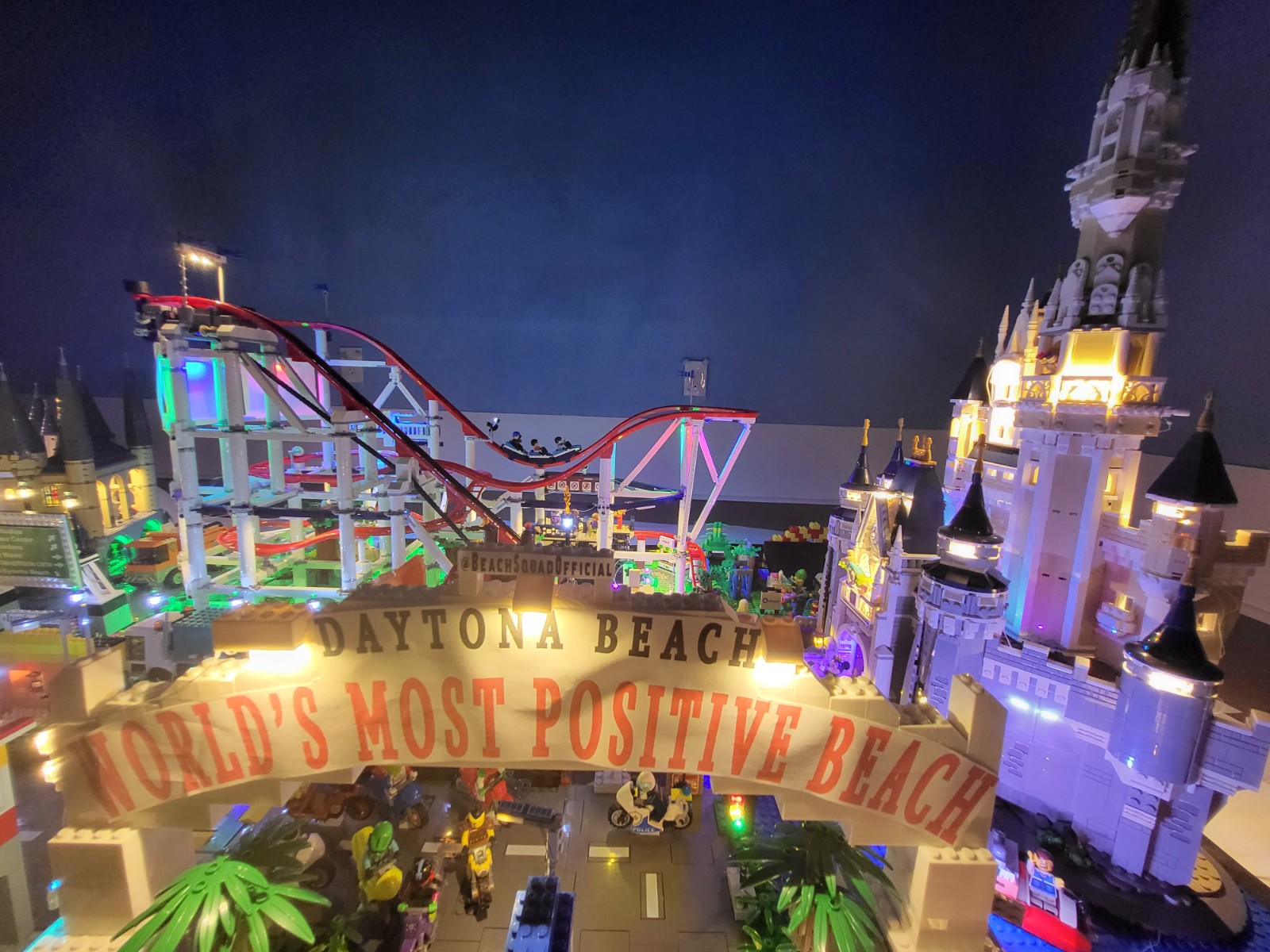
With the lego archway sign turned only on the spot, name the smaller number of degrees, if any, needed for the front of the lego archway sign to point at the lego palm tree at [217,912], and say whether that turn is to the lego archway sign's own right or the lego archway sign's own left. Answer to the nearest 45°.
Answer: approximately 90° to the lego archway sign's own right

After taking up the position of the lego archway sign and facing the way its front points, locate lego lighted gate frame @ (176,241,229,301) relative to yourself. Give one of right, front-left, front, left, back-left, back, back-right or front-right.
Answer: back-right

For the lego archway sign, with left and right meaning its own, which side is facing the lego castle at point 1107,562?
left

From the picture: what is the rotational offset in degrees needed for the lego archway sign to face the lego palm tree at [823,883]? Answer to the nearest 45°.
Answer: approximately 90° to its left

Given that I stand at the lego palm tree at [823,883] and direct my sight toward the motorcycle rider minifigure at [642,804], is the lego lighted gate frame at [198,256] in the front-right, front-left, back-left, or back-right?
front-left

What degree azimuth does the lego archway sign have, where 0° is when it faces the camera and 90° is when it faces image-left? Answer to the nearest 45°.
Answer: approximately 0°

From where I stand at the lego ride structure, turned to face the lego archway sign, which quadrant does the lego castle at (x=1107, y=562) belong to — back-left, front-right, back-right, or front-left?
front-left

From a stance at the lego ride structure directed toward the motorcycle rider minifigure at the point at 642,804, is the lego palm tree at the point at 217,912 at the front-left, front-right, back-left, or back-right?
front-right

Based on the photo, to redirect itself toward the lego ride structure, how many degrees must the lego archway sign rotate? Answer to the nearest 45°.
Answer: approximately 135° to its right
